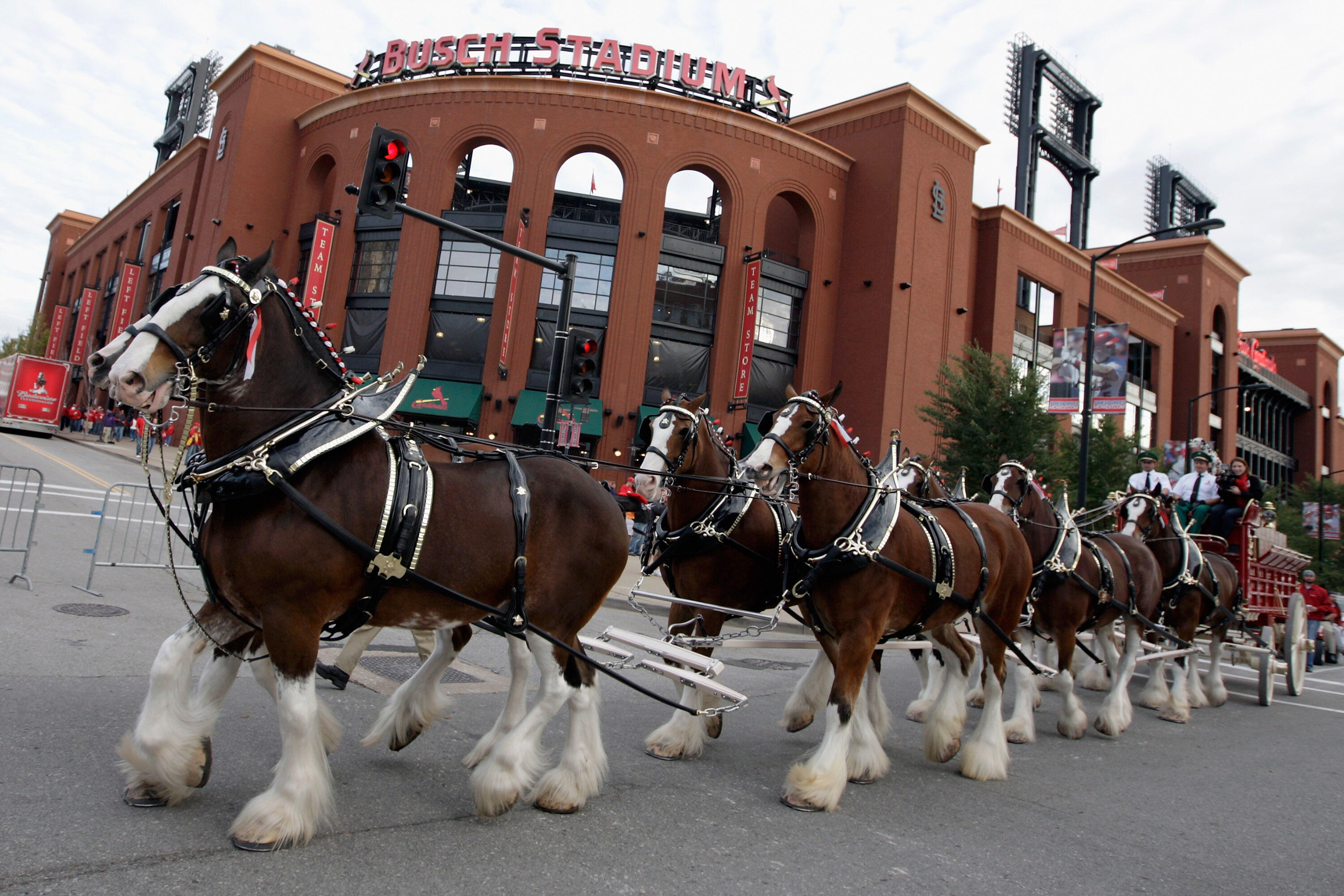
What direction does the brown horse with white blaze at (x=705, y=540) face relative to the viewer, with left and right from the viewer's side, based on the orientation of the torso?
facing the viewer and to the left of the viewer

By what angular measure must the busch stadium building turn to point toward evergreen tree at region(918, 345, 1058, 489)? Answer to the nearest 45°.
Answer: approximately 45° to its left

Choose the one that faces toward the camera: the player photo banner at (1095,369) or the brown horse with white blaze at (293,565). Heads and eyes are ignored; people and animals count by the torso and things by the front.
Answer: the player photo banner

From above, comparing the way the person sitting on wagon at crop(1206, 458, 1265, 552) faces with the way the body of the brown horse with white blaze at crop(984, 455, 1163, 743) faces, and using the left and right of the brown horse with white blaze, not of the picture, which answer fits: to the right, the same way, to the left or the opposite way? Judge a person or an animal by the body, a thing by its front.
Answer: the same way

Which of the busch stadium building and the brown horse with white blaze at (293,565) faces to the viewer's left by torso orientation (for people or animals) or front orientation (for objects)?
the brown horse with white blaze

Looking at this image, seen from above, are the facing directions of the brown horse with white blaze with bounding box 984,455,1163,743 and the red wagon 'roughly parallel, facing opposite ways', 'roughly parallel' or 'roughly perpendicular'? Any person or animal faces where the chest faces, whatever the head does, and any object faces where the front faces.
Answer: roughly parallel

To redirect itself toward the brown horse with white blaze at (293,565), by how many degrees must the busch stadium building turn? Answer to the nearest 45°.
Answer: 0° — it already faces it

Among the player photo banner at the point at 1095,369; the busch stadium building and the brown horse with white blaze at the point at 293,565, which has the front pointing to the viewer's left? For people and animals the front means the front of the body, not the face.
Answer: the brown horse with white blaze

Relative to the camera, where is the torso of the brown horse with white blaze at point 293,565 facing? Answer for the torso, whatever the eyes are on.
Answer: to the viewer's left

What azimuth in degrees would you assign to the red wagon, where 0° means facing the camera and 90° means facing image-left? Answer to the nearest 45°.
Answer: approximately 45°

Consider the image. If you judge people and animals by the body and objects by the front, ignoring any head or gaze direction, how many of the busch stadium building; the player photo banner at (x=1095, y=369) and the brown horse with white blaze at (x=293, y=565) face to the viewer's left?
1

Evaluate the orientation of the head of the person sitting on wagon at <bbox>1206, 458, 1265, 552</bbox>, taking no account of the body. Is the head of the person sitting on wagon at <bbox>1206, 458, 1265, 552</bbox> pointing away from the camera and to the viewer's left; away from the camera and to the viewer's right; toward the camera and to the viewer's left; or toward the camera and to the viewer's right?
toward the camera and to the viewer's left

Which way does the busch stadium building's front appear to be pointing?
toward the camera

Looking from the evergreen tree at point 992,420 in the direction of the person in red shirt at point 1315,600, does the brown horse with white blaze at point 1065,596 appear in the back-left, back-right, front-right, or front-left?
front-right

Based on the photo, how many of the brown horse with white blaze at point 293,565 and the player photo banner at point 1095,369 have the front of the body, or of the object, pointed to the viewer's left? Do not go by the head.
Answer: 1

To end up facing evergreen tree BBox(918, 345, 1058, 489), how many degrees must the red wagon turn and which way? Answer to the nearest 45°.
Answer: approximately 90° to its right
